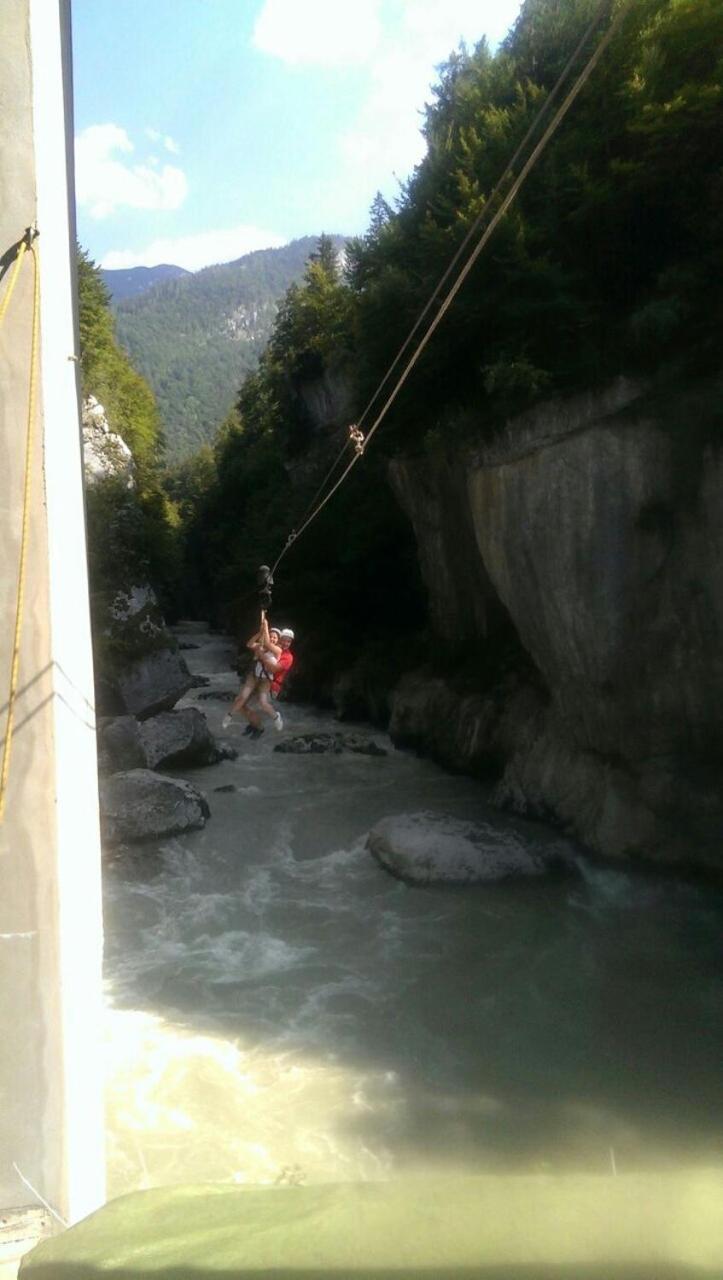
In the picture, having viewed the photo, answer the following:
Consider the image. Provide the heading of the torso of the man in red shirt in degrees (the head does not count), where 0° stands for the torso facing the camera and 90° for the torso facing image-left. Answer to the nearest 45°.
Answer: approximately 45°

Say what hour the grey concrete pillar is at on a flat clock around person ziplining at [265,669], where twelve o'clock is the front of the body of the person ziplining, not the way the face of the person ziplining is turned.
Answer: The grey concrete pillar is roughly at 11 o'clock from the person ziplining.

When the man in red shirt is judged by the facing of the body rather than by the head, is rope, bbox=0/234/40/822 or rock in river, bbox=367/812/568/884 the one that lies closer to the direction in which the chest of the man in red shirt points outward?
the rope

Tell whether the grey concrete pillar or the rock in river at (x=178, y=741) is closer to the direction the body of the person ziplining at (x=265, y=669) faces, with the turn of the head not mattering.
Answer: the grey concrete pillar

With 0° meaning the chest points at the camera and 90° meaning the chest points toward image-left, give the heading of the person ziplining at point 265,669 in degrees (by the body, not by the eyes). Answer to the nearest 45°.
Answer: approximately 45°

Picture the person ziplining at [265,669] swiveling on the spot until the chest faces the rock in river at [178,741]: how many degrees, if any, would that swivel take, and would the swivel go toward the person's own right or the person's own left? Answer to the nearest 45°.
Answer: approximately 135° to the person's own right

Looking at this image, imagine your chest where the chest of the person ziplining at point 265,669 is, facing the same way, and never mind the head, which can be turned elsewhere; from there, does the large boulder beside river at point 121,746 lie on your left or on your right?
on your right

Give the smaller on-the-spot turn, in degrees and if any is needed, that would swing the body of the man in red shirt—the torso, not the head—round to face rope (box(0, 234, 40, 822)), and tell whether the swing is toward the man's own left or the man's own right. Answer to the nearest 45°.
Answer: approximately 45° to the man's own left
